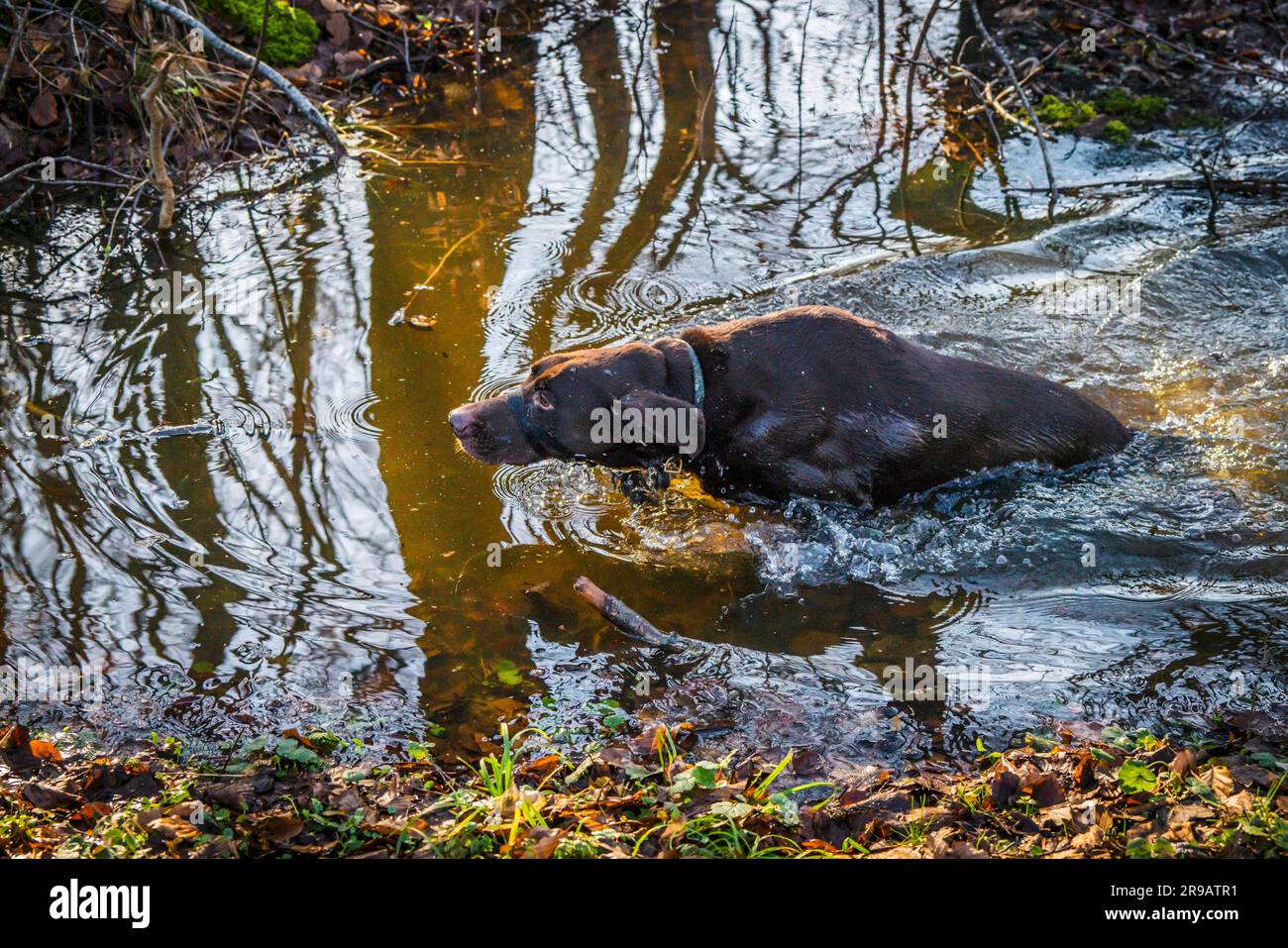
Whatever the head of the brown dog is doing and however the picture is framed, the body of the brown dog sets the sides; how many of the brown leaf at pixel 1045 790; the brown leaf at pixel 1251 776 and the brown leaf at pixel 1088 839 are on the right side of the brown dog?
0

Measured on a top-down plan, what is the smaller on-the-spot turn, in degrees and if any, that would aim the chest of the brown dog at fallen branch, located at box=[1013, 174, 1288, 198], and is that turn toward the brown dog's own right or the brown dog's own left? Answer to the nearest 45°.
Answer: approximately 135° to the brown dog's own right

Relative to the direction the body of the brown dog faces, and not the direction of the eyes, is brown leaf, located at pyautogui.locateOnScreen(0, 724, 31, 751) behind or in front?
in front

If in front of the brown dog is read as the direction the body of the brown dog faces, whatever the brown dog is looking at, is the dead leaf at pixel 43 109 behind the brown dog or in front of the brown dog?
in front

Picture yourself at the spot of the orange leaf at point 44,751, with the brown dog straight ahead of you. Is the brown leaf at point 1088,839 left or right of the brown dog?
right

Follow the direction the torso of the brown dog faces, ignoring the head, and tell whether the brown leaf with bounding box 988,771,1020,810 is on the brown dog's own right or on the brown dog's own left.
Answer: on the brown dog's own left

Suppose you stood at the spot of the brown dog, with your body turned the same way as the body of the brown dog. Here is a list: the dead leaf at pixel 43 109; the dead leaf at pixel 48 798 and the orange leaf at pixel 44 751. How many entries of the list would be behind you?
0

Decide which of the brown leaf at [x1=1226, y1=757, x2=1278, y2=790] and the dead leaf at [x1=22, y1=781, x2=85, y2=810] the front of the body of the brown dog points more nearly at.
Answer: the dead leaf

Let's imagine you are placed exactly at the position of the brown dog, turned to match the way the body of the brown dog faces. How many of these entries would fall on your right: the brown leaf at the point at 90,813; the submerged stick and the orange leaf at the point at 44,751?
0

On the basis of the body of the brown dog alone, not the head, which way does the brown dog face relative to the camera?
to the viewer's left
